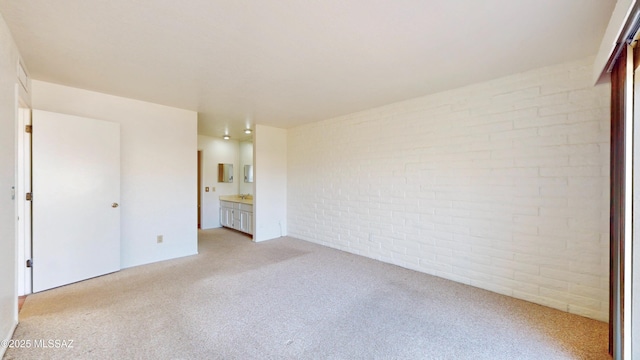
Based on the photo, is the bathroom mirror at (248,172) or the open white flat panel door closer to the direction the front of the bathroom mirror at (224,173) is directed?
the open white flat panel door

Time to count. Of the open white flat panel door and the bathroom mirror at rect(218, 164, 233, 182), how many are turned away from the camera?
0

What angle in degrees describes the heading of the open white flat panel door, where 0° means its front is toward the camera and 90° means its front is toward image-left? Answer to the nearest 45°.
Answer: approximately 315°

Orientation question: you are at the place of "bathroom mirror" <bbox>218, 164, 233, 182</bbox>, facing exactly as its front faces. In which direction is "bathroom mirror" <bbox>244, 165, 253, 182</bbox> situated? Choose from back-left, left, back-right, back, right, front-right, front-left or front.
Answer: left

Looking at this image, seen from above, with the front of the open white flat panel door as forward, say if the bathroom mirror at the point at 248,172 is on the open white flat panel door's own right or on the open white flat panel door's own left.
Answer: on the open white flat panel door's own left

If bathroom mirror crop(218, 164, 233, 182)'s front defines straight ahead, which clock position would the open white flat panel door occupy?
The open white flat panel door is roughly at 1 o'clock from the bathroom mirror.

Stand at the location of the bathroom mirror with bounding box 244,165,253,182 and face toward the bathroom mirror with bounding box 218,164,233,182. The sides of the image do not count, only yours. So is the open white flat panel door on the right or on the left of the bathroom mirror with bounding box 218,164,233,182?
left

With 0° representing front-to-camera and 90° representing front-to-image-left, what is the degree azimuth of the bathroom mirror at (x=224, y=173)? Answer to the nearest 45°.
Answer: approximately 0°

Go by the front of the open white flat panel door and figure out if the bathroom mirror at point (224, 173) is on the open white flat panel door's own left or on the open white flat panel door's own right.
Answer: on the open white flat panel door's own left
